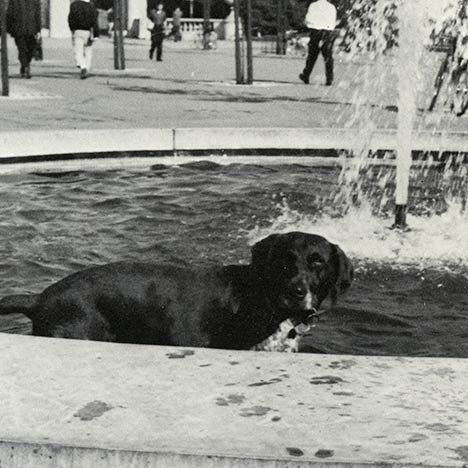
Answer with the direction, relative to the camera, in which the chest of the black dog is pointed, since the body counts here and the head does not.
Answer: to the viewer's right

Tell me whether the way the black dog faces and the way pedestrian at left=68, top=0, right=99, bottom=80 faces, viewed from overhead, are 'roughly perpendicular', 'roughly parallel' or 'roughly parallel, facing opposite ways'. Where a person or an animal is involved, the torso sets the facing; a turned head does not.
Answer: roughly perpendicular

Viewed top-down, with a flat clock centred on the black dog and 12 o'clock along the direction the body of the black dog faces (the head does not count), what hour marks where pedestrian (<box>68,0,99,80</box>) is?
The pedestrian is roughly at 9 o'clock from the black dog.

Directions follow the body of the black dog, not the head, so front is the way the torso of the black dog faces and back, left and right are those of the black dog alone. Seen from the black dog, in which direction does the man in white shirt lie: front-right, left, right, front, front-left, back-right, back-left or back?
left

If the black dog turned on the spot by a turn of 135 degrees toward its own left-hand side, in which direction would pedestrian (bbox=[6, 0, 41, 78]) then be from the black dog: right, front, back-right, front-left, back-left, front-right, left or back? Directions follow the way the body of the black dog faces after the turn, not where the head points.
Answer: front-right

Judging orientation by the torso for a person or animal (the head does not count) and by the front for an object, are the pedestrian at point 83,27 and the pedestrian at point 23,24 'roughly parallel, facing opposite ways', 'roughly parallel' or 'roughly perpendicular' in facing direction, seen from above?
roughly parallel
